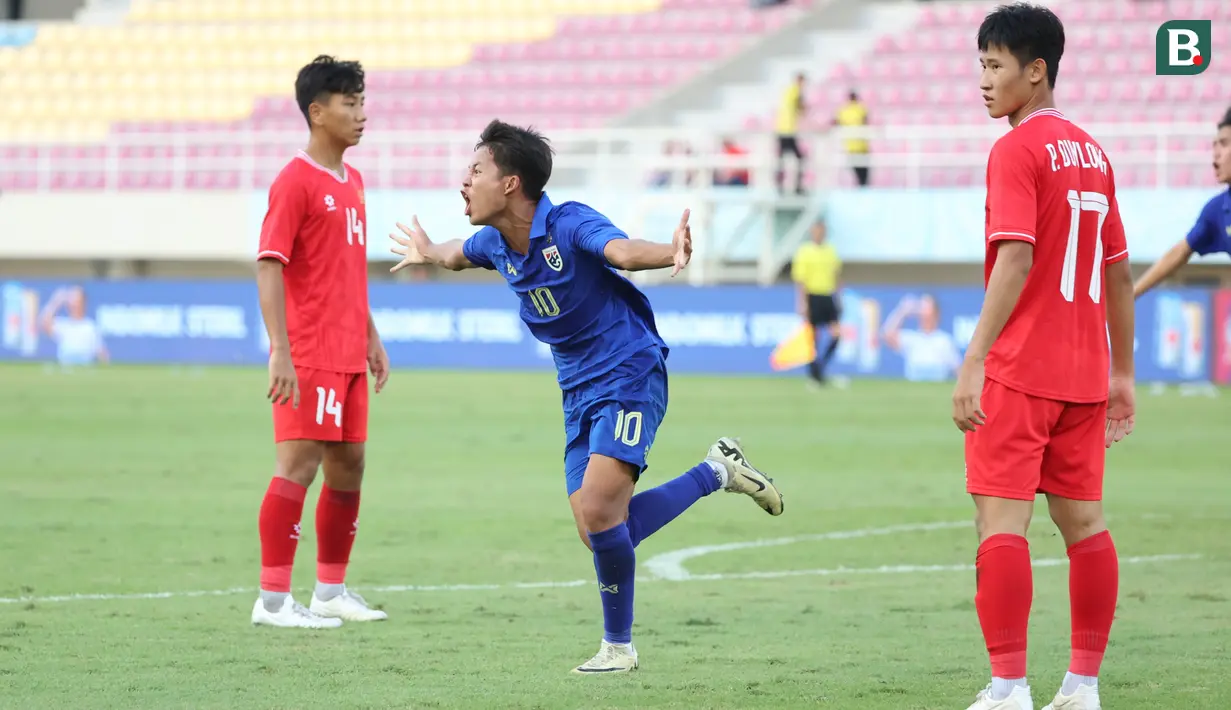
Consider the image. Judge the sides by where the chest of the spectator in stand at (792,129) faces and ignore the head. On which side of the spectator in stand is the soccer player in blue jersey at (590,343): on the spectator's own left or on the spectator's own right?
on the spectator's own right

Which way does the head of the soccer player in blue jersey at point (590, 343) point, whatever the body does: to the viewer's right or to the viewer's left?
to the viewer's left

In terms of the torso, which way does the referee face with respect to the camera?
toward the camera

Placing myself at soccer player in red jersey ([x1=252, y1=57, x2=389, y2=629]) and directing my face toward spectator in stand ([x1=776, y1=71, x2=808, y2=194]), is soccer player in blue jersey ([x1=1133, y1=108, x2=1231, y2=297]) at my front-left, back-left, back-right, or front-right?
front-right

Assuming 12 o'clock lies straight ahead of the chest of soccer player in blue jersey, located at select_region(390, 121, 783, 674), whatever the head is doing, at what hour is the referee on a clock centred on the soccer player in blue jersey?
The referee is roughly at 5 o'clock from the soccer player in blue jersey.

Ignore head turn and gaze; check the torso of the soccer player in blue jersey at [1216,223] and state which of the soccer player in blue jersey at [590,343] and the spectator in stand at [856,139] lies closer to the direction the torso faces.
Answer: the soccer player in blue jersey

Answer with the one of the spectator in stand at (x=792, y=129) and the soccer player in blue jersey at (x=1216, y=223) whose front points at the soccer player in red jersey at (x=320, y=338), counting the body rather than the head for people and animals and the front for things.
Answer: the soccer player in blue jersey

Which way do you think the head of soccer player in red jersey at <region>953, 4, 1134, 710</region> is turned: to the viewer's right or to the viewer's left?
to the viewer's left
